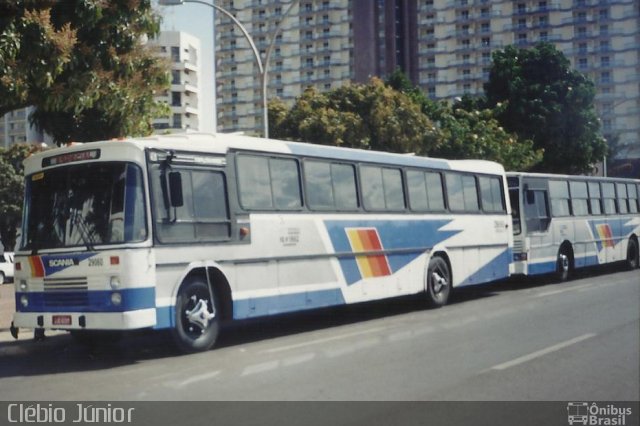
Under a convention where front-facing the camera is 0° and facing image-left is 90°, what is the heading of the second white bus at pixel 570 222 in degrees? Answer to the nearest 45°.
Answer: approximately 45°

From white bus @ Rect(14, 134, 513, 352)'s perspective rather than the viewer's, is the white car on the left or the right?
on its right

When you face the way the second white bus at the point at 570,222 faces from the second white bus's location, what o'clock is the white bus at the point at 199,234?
The white bus is roughly at 11 o'clock from the second white bus.

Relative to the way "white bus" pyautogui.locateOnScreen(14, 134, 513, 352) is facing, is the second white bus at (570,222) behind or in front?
behind

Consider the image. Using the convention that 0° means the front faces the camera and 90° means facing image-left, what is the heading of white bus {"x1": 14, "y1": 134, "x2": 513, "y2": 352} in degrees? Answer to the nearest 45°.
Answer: approximately 45°

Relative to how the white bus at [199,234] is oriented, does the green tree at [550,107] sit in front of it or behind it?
behind

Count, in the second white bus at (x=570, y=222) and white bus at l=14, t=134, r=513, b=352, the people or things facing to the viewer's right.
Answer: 0
